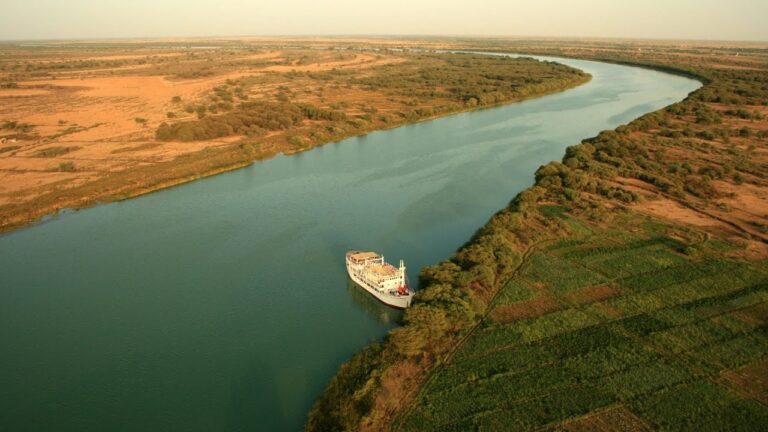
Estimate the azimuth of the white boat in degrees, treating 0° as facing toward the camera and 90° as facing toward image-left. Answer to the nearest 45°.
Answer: approximately 315°
